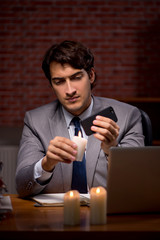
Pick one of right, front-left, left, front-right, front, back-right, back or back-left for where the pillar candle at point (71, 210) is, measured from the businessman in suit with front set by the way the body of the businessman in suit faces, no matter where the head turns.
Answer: front

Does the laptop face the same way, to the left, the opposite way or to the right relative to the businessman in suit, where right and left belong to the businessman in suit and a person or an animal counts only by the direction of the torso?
the opposite way

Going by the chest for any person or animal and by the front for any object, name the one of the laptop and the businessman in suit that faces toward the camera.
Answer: the businessman in suit

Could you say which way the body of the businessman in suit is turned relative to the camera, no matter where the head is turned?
toward the camera

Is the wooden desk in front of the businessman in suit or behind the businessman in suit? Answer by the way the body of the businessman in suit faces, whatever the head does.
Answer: in front

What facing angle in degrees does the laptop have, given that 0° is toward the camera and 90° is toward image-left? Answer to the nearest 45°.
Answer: approximately 180°

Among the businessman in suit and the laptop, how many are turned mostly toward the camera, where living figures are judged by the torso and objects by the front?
1
